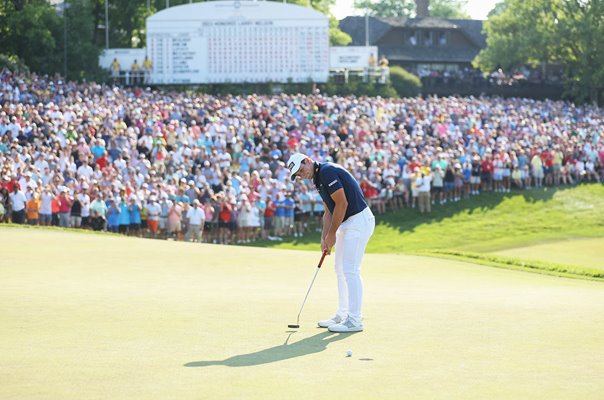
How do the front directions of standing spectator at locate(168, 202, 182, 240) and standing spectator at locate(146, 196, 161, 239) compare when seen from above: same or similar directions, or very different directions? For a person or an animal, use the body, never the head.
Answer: same or similar directions

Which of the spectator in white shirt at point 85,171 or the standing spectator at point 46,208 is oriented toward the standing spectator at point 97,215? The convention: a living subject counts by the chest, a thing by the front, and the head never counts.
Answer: the spectator in white shirt

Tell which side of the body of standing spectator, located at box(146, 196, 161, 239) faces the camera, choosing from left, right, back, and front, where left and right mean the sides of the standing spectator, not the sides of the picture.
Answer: front

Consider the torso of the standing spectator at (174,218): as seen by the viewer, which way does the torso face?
toward the camera

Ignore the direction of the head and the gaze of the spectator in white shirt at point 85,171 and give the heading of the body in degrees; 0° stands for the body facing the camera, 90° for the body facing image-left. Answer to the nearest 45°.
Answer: approximately 0°

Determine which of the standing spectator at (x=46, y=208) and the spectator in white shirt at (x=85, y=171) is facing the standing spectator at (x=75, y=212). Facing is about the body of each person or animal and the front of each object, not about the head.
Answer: the spectator in white shirt

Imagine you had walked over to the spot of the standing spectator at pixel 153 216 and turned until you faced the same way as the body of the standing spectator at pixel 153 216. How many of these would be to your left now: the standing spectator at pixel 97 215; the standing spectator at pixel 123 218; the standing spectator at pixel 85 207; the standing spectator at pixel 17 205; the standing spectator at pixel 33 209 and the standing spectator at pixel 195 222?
1

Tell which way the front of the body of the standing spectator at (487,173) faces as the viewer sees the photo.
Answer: toward the camera

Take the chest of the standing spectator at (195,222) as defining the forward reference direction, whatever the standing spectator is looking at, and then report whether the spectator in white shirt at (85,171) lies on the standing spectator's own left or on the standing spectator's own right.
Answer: on the standing spectator's own right

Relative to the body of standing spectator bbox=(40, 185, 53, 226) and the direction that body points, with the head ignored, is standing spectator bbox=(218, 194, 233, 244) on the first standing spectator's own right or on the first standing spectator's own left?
on the first standing spectator's own left

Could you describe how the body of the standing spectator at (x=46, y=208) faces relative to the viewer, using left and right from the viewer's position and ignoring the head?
facing the viewer

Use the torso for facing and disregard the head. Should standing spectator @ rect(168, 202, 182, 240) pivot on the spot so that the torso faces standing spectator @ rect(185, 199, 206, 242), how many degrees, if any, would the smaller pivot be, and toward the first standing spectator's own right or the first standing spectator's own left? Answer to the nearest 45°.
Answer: approximately 90° to the first standing spectator's own left
